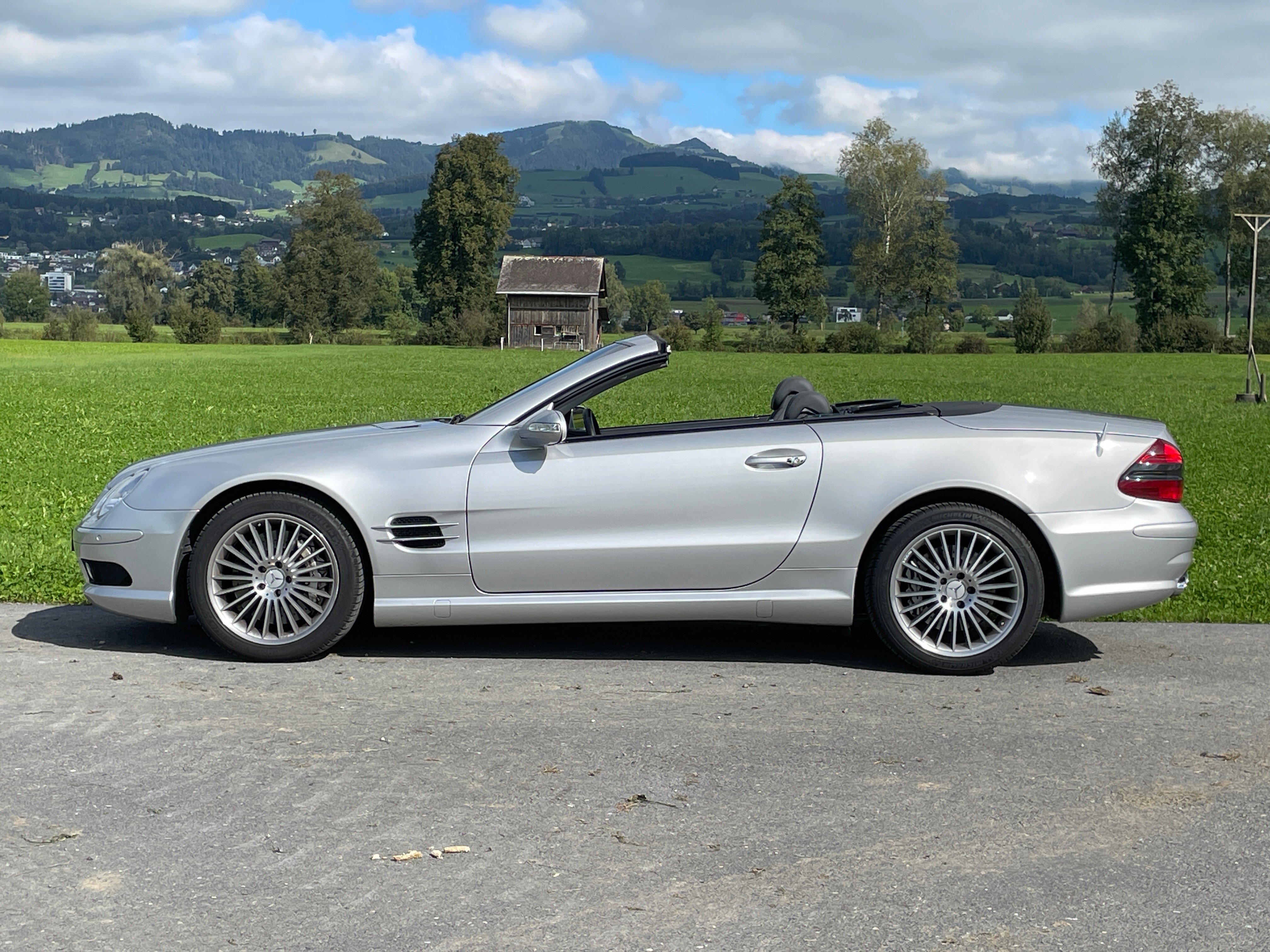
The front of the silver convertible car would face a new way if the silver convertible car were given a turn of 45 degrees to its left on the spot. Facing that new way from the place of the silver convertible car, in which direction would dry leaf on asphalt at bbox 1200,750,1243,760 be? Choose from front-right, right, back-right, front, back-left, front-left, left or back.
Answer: left

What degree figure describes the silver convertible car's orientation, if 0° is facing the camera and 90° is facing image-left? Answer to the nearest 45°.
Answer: approximately 90°
